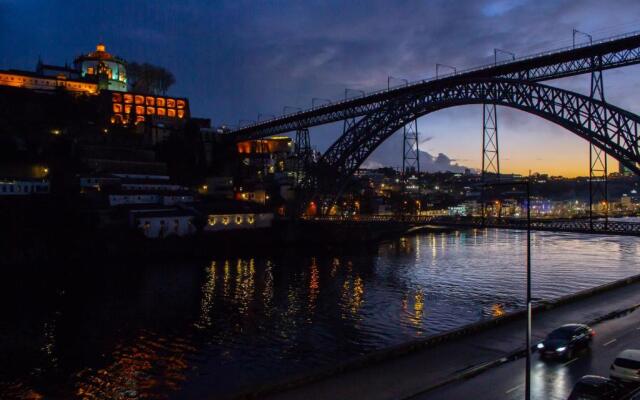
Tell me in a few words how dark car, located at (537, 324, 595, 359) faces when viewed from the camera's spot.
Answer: facing the viewer and to the left of the viewer

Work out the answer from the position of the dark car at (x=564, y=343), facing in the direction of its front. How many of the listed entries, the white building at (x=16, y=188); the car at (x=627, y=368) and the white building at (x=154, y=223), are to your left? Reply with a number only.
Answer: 1

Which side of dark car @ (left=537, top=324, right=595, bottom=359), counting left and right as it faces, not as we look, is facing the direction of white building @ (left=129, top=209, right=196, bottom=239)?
right

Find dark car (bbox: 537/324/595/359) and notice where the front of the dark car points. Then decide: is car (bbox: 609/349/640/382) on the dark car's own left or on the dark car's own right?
on the dark car's own left

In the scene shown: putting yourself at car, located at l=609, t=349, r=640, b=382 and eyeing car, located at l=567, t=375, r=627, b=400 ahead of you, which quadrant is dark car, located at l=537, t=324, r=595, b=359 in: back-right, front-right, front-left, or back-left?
back-right

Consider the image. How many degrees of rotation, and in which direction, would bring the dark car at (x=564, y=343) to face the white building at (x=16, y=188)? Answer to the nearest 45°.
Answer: approximately 45° to its right

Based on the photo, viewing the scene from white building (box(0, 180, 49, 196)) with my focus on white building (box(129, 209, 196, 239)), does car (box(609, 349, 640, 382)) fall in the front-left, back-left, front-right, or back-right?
front-right

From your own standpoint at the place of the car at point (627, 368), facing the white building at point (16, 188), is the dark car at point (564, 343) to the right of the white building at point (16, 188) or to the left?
right

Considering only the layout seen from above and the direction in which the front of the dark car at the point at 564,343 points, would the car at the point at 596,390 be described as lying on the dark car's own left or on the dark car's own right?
on the dark car's own left
